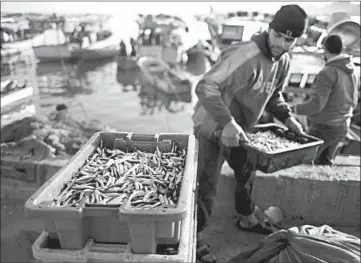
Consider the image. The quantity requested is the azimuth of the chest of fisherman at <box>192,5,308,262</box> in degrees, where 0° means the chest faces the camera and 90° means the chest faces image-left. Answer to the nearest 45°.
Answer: approximately 315°

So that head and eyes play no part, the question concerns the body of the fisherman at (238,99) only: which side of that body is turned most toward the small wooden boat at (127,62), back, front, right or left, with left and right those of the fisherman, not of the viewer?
back

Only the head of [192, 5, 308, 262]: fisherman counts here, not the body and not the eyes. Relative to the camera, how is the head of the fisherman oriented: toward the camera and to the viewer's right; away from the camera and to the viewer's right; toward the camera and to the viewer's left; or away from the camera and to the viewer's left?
toward the camera and to the viewer's right

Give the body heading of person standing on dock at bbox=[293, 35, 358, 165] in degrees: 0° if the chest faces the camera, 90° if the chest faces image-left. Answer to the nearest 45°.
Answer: approximately 135°
